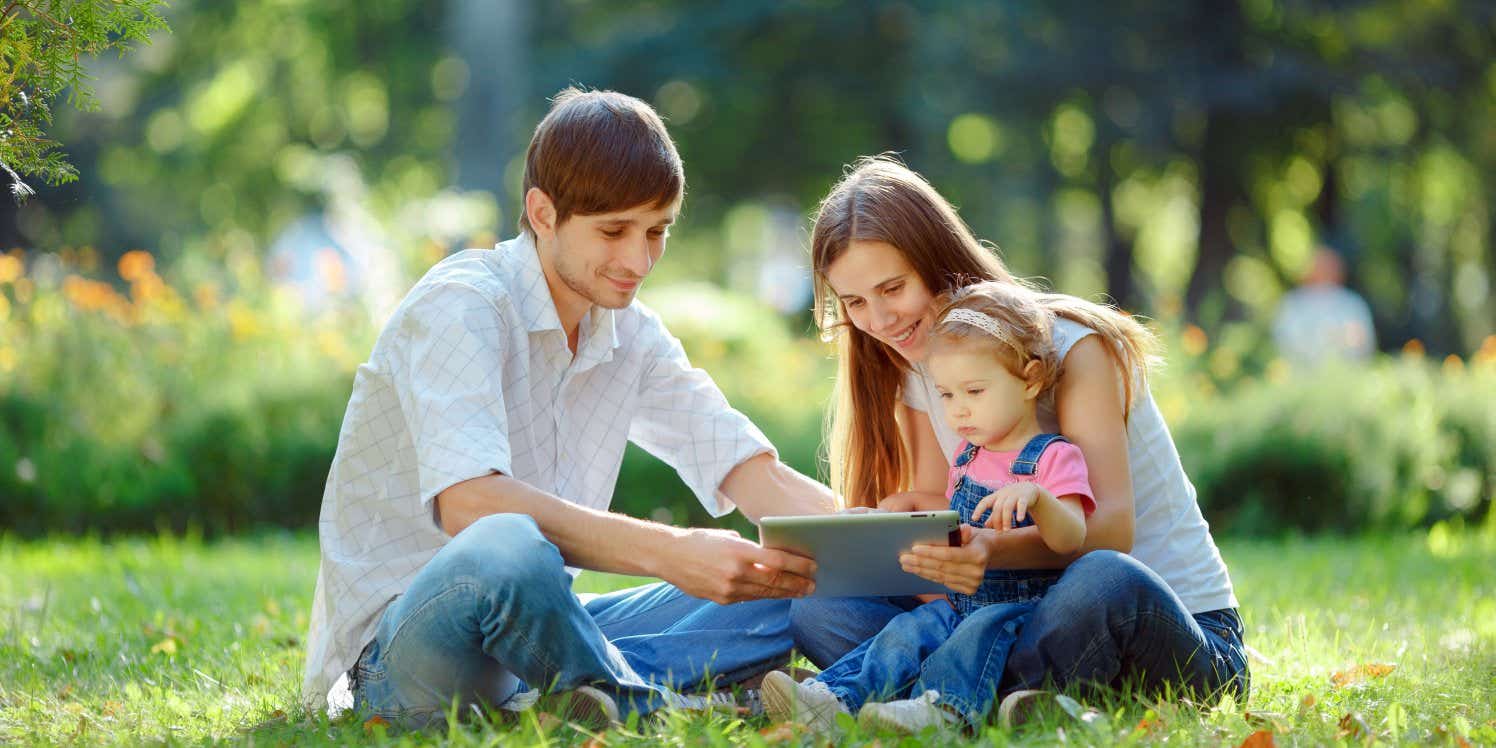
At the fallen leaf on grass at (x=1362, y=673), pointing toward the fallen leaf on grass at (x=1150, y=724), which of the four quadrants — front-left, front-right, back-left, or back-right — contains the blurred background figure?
back-right

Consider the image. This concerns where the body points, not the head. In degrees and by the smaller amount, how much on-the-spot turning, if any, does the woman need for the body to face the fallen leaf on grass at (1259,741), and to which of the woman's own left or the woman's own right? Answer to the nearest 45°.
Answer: approximately 90° to the woman's own left

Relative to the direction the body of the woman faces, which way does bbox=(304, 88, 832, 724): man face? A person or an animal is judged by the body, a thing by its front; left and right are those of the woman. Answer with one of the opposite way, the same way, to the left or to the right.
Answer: to the left

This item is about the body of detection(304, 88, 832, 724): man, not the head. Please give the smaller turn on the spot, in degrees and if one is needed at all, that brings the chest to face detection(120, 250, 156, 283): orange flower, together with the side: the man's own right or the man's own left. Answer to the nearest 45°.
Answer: approximately 180°

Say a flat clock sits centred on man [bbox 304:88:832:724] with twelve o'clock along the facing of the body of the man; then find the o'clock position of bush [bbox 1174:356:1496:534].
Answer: The bush is roughly at 9 o'clock from the man.

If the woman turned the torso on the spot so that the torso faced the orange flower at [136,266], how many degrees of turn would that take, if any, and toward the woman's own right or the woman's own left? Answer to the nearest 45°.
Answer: approximately 90° to the woman's own right

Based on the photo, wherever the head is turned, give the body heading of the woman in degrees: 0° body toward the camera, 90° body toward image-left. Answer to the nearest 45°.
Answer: approximately 45°

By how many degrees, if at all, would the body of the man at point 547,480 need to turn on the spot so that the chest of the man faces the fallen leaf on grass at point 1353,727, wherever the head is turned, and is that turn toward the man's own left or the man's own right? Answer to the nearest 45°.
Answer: approximately 45° to the man's own left

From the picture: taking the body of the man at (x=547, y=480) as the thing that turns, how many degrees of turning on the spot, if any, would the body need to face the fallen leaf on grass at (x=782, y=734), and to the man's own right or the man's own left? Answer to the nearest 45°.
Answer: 0° — they already face it

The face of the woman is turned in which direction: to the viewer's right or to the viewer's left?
to the viewer's left

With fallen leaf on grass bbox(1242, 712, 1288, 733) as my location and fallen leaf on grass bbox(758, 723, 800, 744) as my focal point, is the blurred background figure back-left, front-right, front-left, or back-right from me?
back-right

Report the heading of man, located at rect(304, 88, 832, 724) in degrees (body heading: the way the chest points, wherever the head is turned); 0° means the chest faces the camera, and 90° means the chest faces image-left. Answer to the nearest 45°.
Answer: approximately 315°
